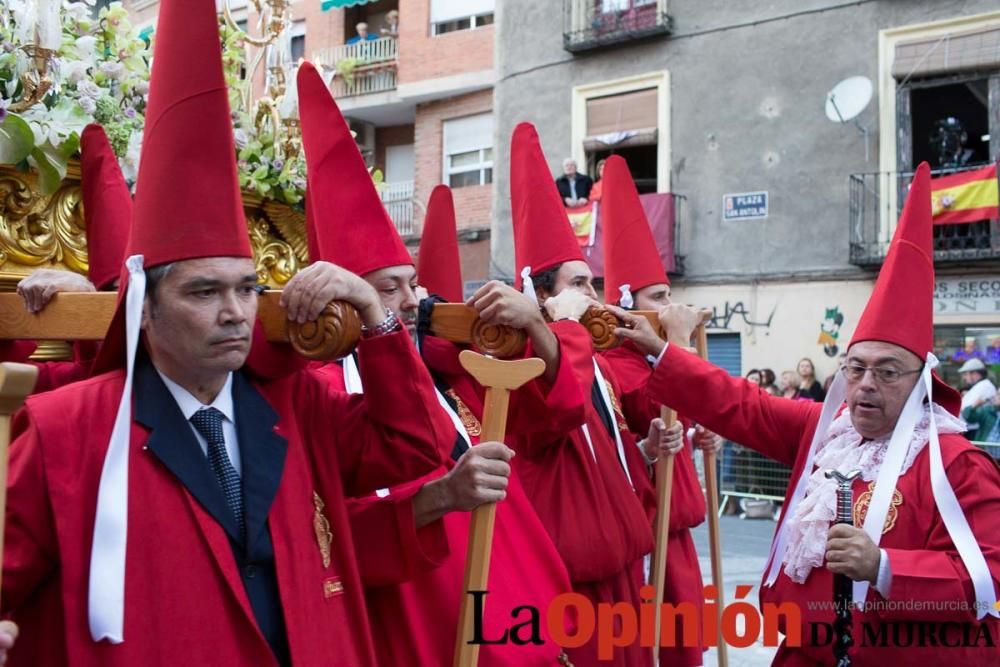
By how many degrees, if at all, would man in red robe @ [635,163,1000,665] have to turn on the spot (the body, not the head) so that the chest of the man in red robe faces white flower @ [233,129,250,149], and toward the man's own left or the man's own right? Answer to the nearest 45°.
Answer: approximately 45° to the man's own right

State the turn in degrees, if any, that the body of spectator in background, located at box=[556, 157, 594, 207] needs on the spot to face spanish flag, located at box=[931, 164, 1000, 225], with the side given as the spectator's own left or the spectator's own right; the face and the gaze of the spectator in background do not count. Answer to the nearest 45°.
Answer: approximately 45° to the spectator's own left

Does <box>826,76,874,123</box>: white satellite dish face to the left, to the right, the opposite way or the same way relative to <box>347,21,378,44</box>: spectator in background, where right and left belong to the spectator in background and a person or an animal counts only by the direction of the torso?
to the right

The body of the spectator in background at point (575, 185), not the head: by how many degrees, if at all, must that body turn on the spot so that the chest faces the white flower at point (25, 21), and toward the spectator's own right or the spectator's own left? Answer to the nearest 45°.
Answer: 0° — they already face it

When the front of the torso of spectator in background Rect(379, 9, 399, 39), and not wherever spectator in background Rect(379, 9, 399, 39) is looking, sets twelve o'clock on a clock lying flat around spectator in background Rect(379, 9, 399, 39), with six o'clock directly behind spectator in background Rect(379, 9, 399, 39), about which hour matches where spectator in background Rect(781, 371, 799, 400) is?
spectator in background Rect(781, 371, 799, 400) is roughly at 11 o'clock from spectator in background Rect(379, 9, 399, 39).

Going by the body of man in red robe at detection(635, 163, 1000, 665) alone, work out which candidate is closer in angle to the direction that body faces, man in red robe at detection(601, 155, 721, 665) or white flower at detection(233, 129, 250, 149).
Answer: the white flower

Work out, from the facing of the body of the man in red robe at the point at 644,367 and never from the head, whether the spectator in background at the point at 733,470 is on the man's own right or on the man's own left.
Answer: on the man's own left
